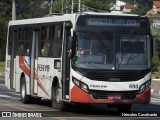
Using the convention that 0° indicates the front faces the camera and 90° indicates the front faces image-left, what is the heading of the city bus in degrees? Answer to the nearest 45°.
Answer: approximately 315°
